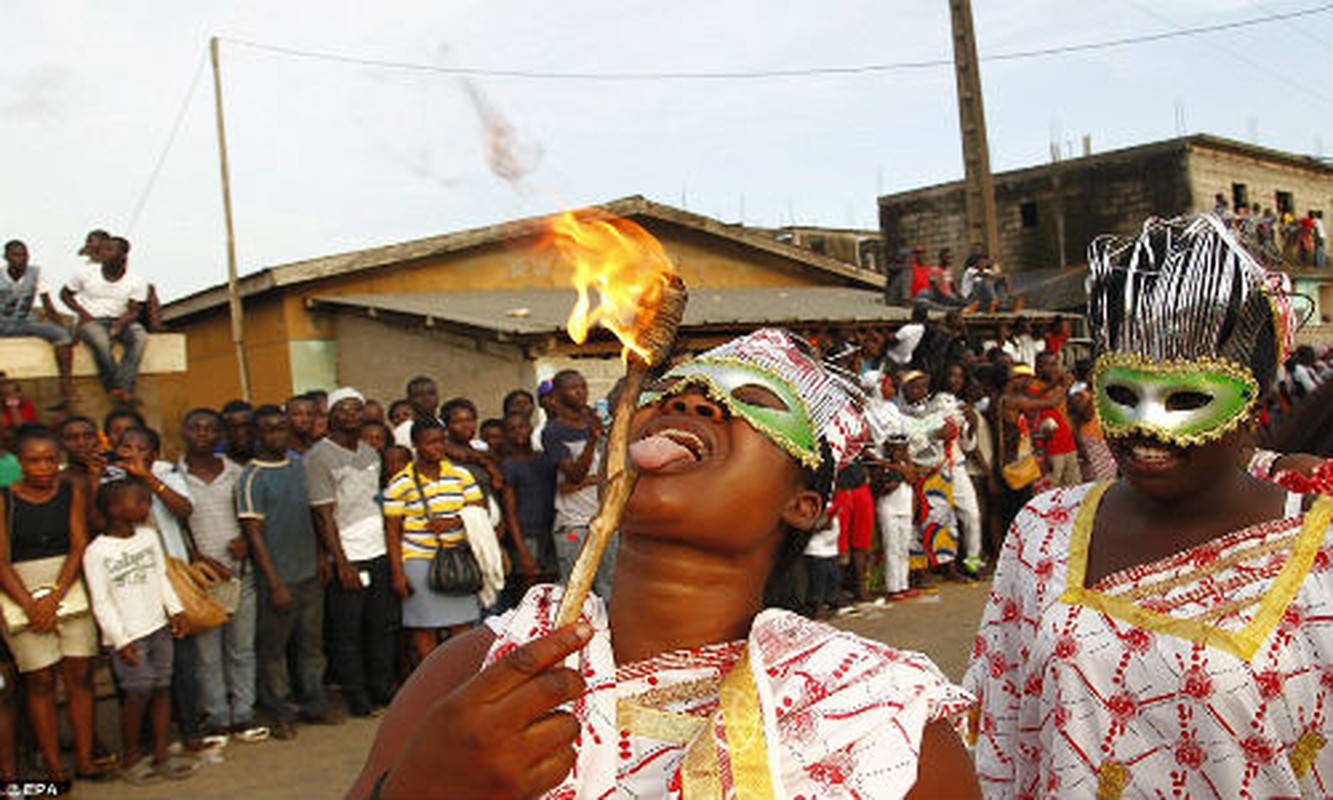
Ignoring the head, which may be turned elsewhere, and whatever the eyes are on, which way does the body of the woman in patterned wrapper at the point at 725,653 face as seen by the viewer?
toward the camera

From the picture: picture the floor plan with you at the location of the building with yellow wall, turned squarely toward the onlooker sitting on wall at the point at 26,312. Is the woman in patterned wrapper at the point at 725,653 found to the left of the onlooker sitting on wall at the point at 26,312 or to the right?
left

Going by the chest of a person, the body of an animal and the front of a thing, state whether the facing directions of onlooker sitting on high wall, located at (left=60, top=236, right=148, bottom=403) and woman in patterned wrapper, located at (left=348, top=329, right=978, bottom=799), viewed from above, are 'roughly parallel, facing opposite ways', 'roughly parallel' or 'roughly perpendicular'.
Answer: roughly parallel

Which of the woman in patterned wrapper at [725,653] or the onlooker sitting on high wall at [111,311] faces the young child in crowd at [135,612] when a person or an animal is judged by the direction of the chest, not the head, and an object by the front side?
the onlooker sitting on high wall

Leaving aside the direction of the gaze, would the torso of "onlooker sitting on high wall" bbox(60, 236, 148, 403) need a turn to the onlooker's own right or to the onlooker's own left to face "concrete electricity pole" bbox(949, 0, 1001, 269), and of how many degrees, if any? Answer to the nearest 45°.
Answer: approximately 90° to the onlooker's own left

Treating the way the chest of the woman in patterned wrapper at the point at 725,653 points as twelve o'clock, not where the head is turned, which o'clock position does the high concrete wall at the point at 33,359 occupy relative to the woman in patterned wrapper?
The high concrete wall is roughly at 5 o'clock from the woman in patterned wrapper.

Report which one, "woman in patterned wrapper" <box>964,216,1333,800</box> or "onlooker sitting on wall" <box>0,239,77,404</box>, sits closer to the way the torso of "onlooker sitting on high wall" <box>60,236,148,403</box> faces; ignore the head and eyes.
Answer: the woman in patterned wrapper

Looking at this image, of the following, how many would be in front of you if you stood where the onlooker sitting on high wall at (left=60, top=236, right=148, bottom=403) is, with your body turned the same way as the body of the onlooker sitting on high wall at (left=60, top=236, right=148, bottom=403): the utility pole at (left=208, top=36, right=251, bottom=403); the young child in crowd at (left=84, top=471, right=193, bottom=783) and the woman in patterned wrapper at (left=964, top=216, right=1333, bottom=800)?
2

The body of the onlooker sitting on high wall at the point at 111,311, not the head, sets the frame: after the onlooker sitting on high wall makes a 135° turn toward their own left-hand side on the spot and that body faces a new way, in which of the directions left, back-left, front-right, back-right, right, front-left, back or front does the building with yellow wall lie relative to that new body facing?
front

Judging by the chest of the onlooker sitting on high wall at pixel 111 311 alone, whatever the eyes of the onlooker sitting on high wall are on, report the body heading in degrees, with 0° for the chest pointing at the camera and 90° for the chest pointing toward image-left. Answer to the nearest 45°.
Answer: approximately 0°
